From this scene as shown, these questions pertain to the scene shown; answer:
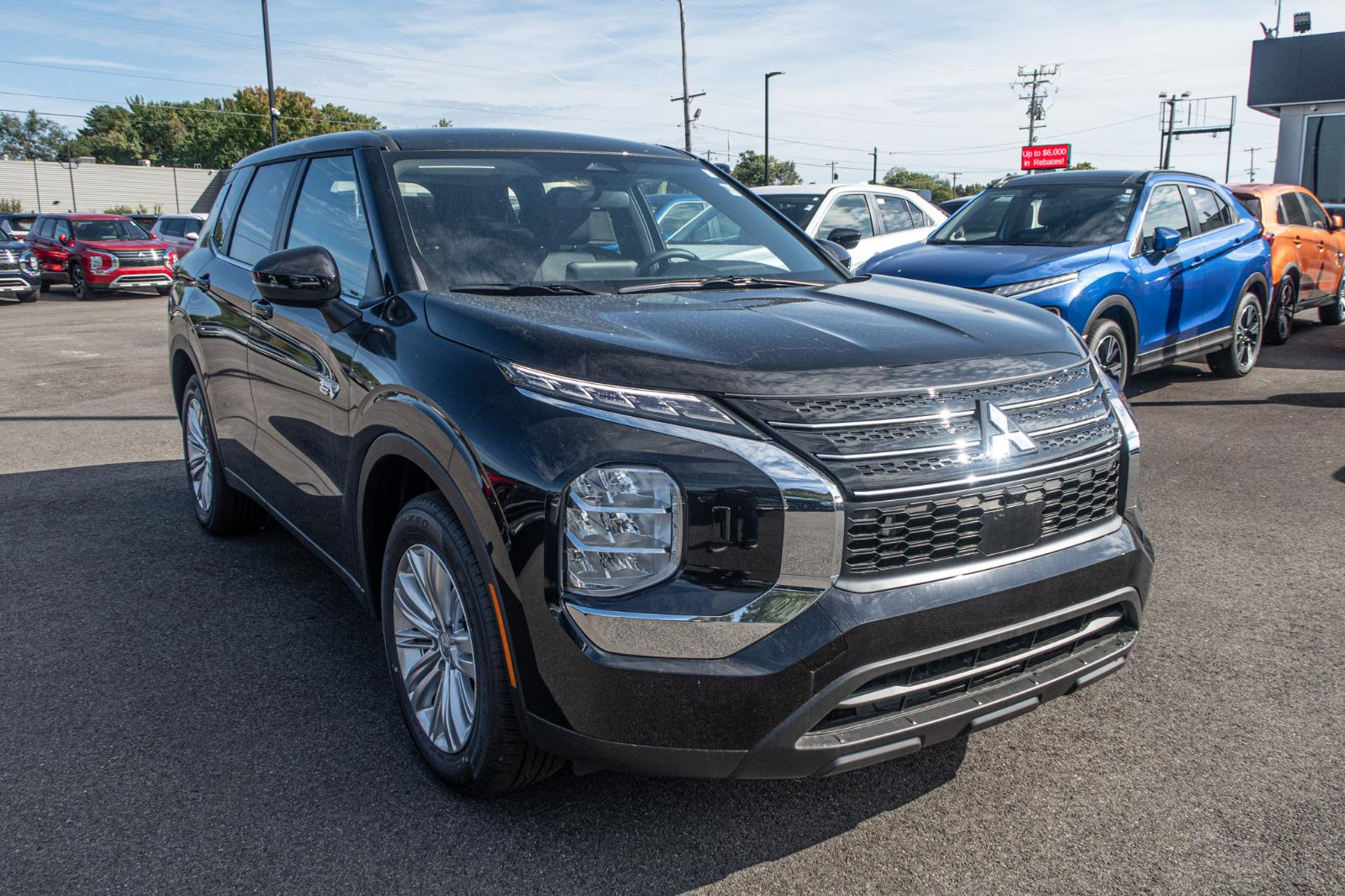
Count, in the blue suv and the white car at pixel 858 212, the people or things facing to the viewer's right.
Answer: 0

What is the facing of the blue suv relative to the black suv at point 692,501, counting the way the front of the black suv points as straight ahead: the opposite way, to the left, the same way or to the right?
to the right

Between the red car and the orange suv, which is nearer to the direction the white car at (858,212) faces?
the red car

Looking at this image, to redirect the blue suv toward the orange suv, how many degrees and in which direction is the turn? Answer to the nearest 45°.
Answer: approximately 180°

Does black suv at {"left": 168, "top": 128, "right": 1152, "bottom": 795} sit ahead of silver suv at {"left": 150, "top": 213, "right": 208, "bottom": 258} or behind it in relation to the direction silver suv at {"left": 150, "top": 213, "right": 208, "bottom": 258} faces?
ahead

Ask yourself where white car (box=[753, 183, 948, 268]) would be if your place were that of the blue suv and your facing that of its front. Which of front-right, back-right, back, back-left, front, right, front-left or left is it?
right

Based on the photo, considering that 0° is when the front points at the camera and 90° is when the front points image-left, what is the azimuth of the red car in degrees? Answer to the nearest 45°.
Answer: approximately 315°

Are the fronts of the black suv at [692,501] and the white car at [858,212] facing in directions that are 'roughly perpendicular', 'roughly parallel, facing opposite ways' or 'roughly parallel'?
roughly perpendicular
